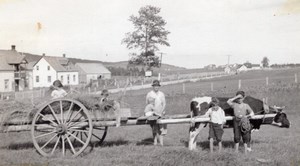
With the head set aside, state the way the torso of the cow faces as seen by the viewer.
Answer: to the viewer's right

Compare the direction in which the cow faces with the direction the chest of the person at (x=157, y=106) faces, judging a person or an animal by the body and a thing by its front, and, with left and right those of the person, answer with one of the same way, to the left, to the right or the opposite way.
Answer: to the left

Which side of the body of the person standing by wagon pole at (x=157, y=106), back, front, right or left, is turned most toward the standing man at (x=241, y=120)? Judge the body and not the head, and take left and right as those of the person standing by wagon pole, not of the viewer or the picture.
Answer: left

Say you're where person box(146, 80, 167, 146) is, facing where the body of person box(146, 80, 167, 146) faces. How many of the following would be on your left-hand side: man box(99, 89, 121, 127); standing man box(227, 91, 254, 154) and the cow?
2

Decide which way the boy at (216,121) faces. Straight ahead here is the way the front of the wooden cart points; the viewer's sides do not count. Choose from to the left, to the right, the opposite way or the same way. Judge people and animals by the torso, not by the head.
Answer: to the right

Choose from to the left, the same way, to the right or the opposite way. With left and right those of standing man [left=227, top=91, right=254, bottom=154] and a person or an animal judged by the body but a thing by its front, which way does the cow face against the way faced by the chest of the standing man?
to the left

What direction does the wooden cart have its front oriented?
to the viewer's right

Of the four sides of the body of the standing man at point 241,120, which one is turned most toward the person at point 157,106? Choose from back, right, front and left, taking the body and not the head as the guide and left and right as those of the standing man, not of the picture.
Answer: right

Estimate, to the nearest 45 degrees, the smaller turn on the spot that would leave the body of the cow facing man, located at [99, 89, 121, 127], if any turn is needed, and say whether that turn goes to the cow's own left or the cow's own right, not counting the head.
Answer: approximately 135° to the cow's own right

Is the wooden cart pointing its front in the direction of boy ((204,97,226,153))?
yes

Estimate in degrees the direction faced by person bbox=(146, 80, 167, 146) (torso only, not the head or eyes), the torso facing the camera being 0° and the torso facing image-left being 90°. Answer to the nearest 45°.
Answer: approximately 0°

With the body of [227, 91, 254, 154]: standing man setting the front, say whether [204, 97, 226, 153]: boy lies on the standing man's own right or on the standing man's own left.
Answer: on the standing man's own right

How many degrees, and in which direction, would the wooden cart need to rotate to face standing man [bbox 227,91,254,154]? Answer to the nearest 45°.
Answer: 0° — it already faces them
